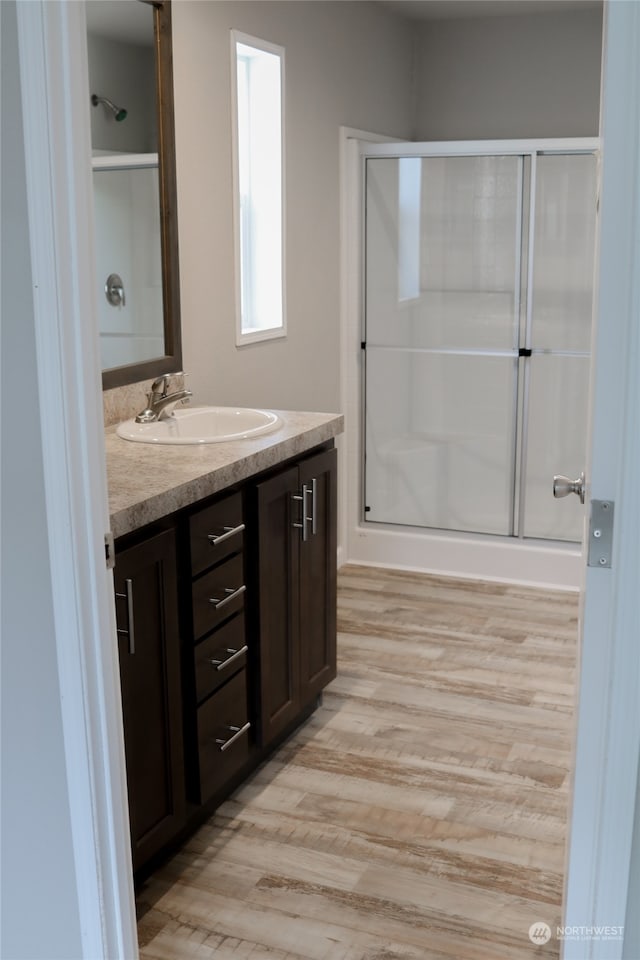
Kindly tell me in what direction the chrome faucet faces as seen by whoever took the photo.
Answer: facing the viewer and to the right of the viewer

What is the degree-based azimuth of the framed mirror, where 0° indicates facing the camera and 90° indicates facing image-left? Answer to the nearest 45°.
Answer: approximately 315°

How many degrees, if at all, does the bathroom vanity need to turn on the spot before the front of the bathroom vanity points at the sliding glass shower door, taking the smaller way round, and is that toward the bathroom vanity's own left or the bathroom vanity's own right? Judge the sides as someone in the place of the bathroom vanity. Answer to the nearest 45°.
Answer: approximately 90° to the bathroom vanity's own left

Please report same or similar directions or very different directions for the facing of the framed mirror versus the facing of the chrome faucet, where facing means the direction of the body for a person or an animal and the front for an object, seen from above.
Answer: same or similar directions

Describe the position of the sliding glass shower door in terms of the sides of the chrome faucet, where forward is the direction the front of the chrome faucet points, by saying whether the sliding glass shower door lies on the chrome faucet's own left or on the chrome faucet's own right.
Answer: on the chrome faucet's own left

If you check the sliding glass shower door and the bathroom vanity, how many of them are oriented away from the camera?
0

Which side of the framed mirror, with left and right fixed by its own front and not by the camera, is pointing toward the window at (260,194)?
left

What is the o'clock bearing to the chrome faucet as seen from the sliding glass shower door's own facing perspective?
The chrome faucet is roughly at 1 o'clock from the sliding glass shower door.

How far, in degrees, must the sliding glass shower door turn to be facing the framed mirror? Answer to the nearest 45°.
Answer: approximately 45° to its right

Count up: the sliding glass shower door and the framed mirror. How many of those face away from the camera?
0

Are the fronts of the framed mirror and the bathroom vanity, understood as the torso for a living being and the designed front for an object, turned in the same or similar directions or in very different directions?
same or similar directions

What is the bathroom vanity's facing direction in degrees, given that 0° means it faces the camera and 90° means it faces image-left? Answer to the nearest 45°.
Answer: approximately 315°

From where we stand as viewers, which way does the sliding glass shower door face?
facing the viewer
